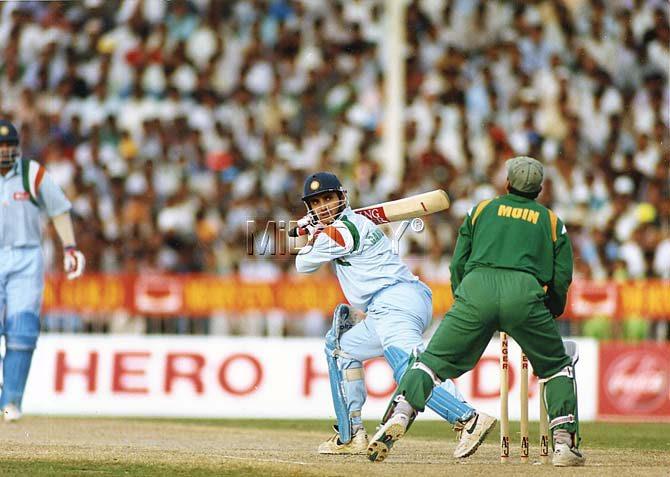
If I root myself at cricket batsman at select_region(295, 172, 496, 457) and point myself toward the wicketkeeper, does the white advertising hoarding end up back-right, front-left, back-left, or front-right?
back-left

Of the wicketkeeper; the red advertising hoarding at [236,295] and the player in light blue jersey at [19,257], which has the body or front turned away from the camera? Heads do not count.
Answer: the wicketkeeper

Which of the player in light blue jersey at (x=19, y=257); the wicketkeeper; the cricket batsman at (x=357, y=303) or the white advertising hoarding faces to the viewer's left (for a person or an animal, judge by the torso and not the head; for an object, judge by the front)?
the cricket batsman

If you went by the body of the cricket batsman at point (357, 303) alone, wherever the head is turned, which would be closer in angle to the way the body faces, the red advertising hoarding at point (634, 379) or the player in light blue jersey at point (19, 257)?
the player in light blue jersey

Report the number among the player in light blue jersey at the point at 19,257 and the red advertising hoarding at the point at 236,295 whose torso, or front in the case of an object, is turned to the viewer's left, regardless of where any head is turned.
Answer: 0

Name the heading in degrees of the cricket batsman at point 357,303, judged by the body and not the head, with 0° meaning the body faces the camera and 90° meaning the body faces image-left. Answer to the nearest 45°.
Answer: approximately 90°

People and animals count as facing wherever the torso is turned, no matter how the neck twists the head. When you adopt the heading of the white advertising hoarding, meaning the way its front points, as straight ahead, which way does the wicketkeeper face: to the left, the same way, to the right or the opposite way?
the opposite way

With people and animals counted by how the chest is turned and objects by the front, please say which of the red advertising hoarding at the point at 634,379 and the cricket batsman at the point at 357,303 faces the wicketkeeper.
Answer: the red advertising hoarding

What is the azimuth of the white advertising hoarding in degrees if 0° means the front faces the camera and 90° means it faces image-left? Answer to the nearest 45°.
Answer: approximately 0°

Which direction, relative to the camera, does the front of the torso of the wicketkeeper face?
away from the camera

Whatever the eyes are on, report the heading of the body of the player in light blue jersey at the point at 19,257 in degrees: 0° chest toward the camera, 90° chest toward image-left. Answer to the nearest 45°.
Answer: approximately 0°

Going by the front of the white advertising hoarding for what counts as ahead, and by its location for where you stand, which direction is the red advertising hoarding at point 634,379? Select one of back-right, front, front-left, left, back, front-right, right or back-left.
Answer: left
